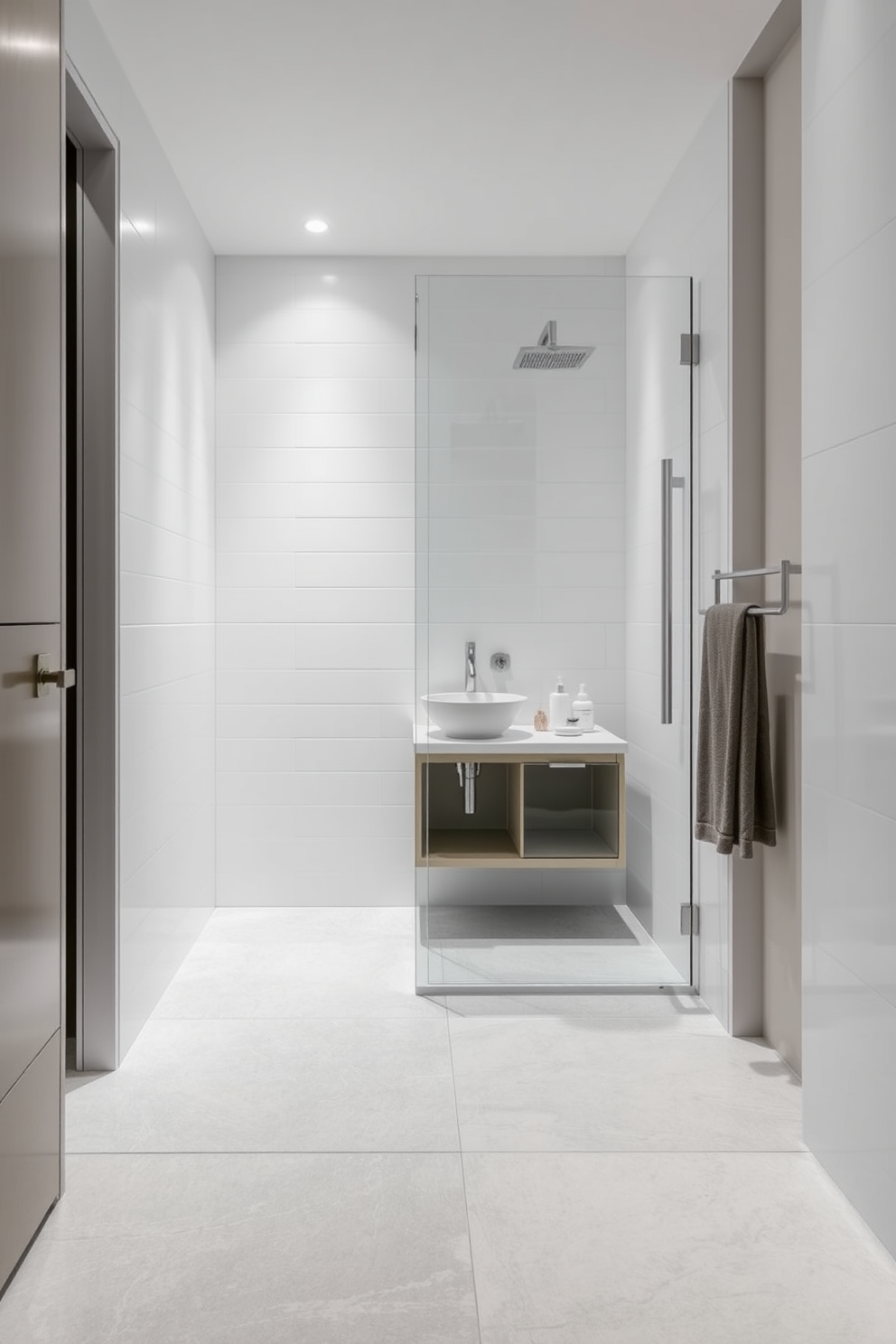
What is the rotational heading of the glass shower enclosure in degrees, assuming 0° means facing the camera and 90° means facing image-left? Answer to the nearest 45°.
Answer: approximately 0°

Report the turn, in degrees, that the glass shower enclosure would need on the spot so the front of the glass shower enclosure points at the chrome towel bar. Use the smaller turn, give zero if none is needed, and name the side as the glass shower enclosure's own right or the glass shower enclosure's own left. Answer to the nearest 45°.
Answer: approximately 45° to the glass shower enclosure's own left
